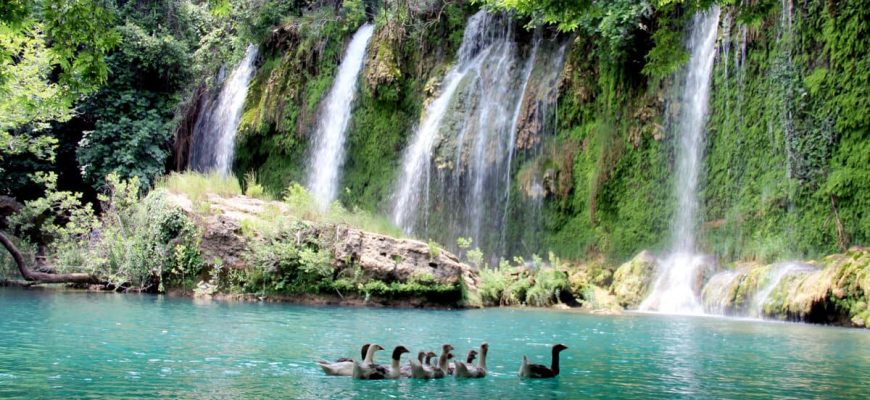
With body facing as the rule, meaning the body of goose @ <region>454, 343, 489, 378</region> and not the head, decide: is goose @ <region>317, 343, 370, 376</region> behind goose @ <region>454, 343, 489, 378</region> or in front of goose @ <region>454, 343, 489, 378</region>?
behind

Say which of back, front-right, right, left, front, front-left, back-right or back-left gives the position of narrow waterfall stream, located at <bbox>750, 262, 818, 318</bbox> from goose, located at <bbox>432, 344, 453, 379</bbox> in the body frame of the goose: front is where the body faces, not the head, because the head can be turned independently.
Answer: front-left

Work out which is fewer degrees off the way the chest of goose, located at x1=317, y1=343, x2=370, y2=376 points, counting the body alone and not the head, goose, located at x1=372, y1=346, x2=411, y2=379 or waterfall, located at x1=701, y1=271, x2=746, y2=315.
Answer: the goose

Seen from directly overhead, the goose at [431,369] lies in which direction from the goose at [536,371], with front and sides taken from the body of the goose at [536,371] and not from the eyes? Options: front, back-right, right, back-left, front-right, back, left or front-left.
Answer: back

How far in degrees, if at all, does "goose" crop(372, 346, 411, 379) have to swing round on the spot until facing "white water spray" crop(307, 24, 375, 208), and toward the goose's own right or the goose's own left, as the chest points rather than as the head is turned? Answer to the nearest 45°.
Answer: approximately 90° to the goose's own left

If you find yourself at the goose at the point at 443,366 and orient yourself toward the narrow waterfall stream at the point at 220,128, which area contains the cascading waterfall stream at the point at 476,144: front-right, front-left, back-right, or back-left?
front-right

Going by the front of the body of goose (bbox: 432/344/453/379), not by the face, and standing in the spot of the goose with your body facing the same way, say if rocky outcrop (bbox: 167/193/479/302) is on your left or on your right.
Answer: on your left

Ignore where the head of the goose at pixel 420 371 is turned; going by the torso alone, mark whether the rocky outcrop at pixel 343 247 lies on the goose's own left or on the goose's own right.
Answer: on the goose's own left

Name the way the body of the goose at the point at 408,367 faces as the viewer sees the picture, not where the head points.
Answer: to the viewer's right

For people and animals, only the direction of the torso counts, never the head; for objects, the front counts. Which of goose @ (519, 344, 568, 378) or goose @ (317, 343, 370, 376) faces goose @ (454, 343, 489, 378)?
goose @ (317, 343, 370, 376)

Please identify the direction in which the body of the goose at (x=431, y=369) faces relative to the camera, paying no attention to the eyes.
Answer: to the viewer's right

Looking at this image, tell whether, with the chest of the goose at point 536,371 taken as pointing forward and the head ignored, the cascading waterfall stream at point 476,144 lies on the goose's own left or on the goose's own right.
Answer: on the goose's own left

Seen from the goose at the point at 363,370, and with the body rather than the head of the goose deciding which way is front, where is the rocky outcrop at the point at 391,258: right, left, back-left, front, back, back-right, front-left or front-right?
left

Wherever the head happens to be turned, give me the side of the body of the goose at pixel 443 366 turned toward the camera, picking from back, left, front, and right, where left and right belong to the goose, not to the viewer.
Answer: right
